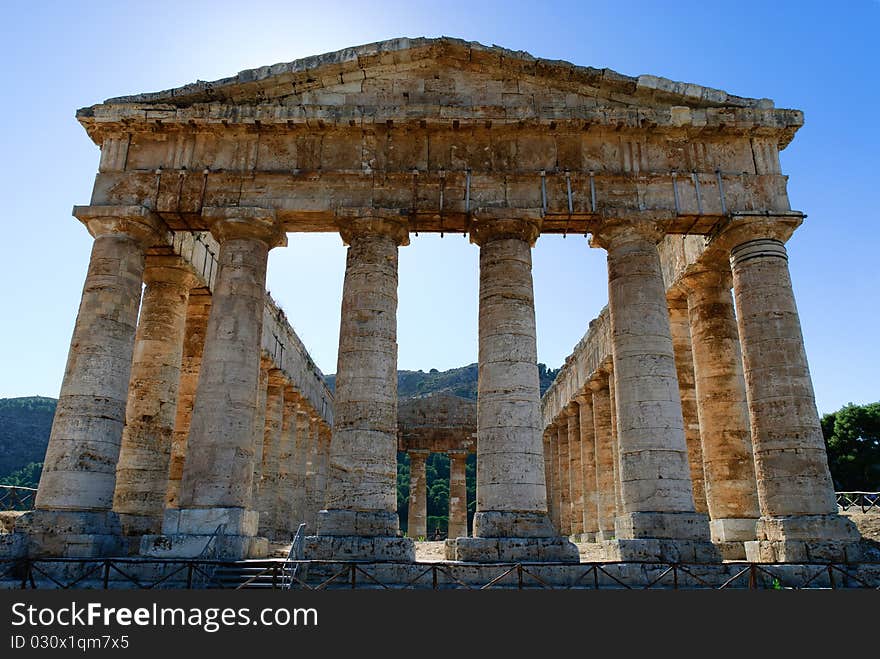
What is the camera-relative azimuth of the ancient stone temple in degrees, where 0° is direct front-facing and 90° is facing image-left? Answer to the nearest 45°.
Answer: approximately 0°

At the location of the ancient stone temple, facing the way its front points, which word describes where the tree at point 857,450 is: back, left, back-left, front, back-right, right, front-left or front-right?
back-left
